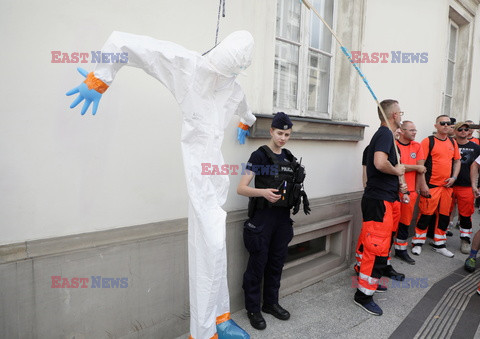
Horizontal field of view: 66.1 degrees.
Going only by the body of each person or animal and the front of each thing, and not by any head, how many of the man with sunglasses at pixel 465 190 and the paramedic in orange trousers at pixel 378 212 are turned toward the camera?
1

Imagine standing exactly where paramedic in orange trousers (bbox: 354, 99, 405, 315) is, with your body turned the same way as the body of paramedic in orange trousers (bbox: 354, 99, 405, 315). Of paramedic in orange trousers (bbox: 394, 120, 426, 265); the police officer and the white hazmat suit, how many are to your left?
1

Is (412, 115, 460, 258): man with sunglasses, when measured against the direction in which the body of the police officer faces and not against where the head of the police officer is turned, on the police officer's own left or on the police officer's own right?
on the police officer's own left

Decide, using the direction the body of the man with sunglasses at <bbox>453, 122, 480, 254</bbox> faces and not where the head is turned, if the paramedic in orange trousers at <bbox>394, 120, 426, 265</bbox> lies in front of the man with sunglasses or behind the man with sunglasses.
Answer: in front

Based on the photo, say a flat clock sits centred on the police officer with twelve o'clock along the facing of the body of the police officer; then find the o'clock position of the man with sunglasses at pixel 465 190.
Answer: The man with sunglasses is roughly at 9 o'clock from the police officer.

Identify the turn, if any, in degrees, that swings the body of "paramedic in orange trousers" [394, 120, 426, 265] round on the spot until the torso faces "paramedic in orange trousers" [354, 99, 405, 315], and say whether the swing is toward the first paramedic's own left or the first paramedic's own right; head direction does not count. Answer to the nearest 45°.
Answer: approximately 45° to the first paramedic's own right

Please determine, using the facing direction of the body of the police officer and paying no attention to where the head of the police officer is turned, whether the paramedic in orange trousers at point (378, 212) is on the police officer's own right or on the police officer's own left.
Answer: on the police officer's own left

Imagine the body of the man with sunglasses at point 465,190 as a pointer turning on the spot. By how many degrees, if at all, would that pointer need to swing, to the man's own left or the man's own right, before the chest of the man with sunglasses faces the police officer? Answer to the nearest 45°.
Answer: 0° — they already face them

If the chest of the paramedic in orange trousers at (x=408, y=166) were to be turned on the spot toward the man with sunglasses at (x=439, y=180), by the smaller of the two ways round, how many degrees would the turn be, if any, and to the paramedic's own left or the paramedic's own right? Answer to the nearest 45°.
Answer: approximately 90° to the paramedic's own left
